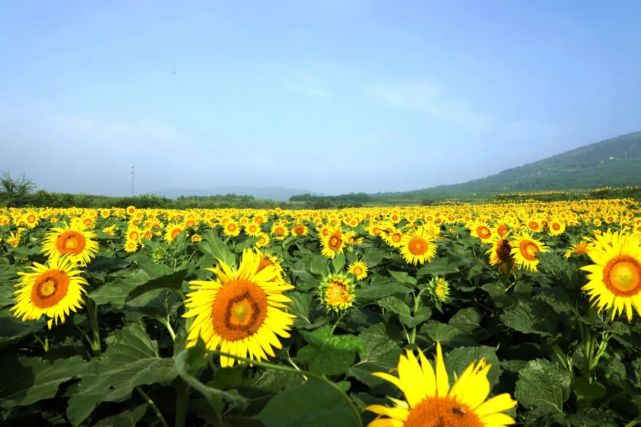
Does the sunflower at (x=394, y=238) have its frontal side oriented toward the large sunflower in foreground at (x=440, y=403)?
yes

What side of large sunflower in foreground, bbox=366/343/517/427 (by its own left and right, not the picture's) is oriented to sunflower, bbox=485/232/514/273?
back

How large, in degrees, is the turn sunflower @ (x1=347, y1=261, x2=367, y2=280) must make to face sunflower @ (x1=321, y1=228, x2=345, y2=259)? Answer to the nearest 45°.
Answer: approximately 180°

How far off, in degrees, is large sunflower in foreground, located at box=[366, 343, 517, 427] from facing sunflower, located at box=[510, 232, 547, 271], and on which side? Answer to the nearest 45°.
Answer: approximately 180°

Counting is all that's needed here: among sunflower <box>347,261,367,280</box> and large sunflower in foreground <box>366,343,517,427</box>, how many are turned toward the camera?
2

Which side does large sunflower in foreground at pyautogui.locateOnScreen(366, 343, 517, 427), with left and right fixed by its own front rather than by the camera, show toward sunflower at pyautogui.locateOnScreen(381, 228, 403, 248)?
back

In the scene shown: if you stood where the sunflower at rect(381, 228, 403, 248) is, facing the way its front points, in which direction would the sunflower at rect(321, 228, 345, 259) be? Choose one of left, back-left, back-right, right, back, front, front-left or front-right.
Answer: front-right

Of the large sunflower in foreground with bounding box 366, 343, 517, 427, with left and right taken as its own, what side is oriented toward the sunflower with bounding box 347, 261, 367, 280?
back

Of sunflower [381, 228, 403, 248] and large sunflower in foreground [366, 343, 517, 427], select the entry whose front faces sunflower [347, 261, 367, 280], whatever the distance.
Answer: sunflower [381, 228, 403, 248]

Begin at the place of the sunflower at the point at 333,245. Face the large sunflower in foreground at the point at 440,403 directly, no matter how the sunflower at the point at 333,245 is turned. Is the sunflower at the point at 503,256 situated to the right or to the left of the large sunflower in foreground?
left

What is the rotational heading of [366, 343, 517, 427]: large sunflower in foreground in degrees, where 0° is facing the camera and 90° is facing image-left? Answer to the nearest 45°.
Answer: approximately 0°

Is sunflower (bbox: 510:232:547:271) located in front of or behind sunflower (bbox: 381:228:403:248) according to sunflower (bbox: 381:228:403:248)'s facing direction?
in front

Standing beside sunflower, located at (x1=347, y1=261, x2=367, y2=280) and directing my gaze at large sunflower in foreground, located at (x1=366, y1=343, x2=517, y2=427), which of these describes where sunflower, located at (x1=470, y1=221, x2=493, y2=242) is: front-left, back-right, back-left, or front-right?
back-left
